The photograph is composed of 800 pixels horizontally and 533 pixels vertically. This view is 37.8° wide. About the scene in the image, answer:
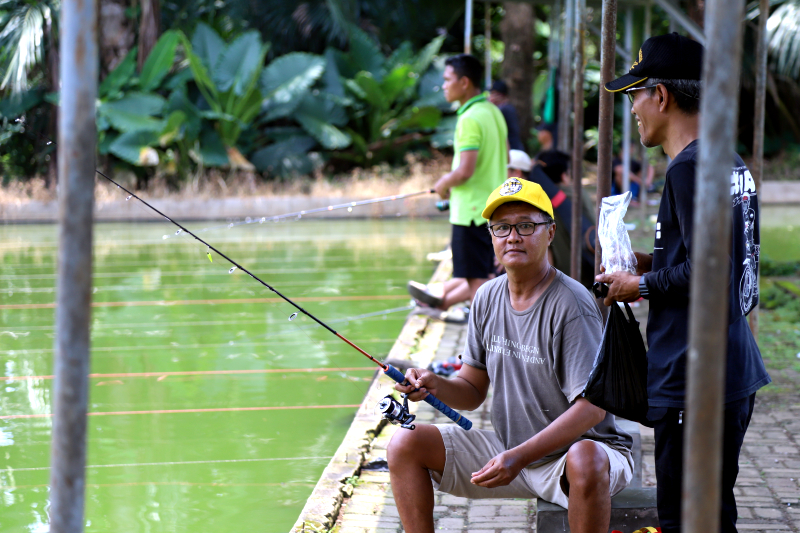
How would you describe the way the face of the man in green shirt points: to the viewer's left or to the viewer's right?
to the viewer's left

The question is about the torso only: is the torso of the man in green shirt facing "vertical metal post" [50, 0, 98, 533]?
no

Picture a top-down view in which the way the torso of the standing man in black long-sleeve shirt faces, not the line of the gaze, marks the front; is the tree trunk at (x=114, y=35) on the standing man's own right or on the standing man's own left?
on the standing man's own right

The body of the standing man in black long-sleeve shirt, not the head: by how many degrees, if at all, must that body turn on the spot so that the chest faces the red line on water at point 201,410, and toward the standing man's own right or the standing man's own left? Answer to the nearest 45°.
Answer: approximately 45° to the standing man's own right

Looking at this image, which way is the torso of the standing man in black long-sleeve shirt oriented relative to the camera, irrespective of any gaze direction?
to the viewer's left

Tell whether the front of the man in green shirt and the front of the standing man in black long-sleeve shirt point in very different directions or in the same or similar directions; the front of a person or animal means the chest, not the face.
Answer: same or similar directions

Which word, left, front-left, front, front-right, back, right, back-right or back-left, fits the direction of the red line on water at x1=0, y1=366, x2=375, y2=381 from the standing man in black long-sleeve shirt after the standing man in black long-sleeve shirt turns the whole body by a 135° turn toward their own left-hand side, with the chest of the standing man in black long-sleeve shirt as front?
back

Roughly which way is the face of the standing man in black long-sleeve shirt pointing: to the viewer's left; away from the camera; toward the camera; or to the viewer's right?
to the viewer's left

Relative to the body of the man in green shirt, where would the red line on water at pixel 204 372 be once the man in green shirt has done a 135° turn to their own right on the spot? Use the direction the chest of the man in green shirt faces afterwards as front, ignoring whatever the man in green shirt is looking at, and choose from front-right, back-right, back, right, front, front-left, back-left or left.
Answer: back-left

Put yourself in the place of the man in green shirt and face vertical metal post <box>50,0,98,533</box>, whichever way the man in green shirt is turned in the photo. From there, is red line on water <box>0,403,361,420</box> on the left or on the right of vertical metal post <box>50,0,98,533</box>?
right

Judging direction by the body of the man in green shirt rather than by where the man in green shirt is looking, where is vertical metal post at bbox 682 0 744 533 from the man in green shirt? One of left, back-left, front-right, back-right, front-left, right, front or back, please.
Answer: left

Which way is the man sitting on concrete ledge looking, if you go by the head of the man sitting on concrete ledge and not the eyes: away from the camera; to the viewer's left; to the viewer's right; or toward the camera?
toward the camera

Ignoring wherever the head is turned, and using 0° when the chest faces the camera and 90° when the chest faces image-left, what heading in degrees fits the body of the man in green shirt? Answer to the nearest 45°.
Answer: approximately 90°

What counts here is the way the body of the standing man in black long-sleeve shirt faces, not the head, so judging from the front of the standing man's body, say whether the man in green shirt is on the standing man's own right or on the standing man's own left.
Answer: on the standing man's own right

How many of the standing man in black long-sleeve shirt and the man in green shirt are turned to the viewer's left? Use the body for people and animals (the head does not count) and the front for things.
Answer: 2

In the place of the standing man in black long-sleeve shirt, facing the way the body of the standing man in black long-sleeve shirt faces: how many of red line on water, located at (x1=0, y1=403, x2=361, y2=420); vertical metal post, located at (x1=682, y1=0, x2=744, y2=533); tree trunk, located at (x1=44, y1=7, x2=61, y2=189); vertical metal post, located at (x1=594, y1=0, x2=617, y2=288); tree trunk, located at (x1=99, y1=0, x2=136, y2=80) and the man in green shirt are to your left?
1

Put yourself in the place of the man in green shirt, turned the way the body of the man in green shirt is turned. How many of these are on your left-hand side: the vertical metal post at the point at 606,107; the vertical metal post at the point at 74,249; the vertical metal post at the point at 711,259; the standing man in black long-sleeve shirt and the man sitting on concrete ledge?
5
